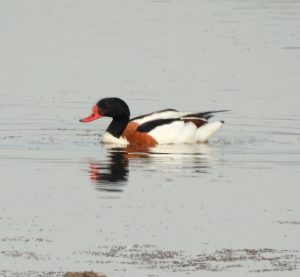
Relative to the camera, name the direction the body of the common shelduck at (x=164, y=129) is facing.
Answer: to the viewer's left
